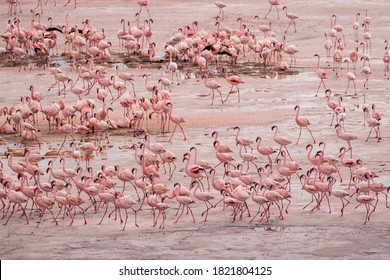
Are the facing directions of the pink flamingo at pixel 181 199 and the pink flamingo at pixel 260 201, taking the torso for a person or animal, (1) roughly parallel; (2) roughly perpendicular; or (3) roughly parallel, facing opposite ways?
roughly parallel

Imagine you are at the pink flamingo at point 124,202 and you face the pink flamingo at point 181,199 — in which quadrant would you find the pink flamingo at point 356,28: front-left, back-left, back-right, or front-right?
front-left

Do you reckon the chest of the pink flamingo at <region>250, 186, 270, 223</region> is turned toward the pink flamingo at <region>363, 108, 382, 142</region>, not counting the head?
no

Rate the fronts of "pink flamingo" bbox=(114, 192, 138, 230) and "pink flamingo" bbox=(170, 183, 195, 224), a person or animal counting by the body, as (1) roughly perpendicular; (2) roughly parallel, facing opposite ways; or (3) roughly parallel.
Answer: roughly parallel
